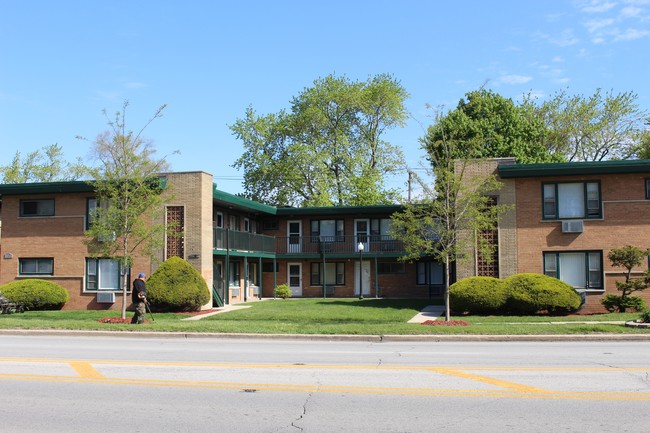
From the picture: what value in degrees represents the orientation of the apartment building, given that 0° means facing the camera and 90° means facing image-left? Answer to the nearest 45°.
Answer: approximately 0°

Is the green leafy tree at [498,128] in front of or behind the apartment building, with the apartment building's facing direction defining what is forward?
behind

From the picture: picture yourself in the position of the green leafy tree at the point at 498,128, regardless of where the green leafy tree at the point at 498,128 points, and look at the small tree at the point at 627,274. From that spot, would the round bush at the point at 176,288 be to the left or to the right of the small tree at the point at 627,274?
right

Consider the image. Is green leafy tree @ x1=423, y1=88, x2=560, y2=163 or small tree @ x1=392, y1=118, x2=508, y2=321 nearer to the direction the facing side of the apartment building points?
the small tree

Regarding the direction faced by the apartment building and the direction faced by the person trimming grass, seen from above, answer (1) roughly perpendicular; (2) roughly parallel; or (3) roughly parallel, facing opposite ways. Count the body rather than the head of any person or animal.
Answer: roughly perpendicular

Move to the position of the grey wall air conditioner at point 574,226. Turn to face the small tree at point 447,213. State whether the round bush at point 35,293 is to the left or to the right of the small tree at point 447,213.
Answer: right
